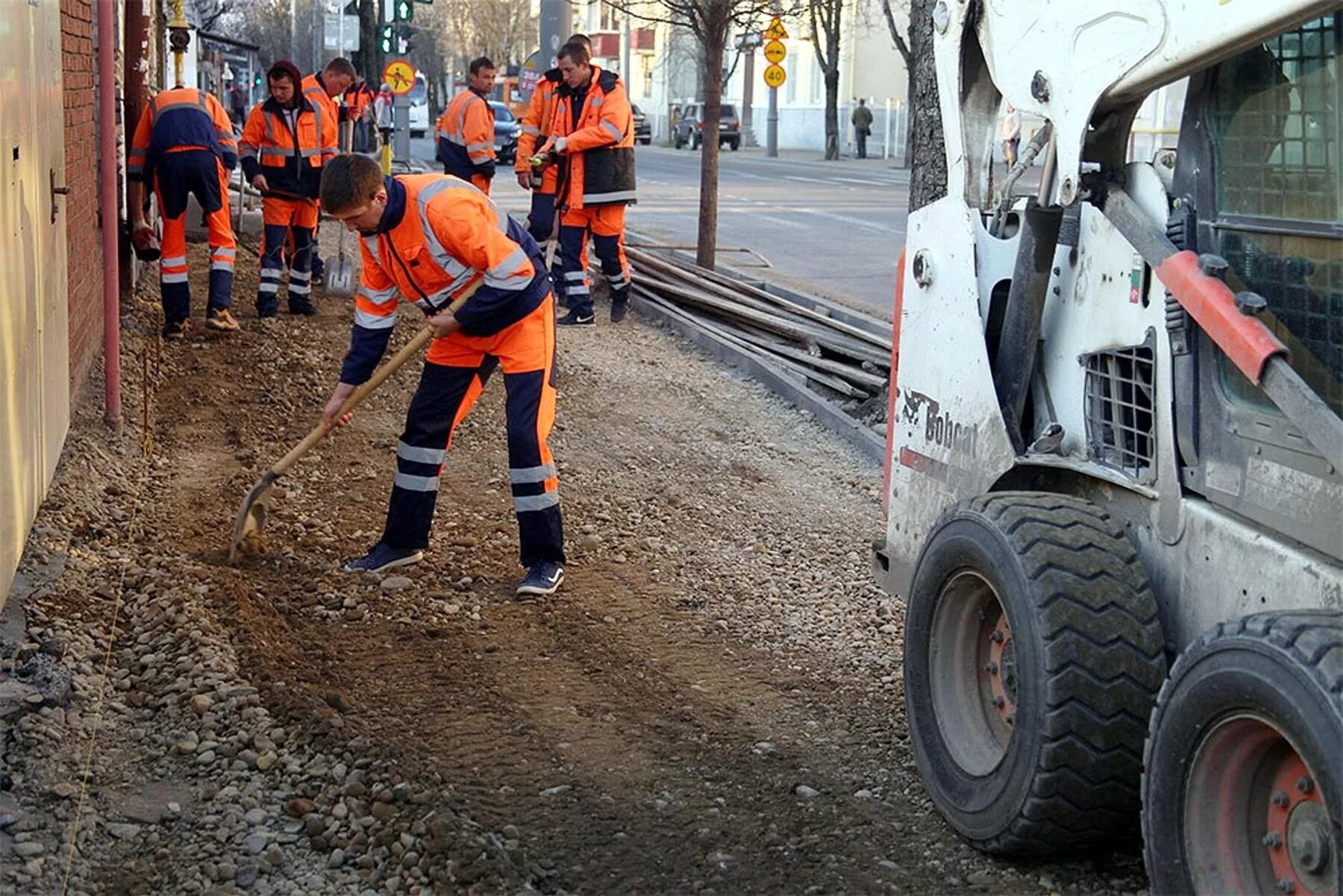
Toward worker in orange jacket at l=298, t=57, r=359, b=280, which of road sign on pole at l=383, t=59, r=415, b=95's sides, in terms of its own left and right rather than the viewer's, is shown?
front

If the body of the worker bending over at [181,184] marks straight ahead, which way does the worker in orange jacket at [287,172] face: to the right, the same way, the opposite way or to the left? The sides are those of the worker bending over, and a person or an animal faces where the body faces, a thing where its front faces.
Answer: the opposite way

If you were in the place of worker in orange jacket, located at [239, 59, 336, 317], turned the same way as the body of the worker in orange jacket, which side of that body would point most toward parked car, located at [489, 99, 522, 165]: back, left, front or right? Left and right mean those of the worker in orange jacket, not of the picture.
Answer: back

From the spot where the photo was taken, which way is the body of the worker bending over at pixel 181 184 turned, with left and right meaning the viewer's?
facing away from the viewer

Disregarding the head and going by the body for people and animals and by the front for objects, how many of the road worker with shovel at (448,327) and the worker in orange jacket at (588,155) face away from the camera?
0

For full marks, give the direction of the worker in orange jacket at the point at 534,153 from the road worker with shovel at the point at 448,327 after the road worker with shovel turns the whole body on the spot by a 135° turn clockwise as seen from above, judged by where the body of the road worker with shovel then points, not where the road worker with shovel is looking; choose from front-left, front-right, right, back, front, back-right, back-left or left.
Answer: front

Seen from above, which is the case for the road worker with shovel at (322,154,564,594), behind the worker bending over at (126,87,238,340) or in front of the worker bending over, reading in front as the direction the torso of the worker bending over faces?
behind
